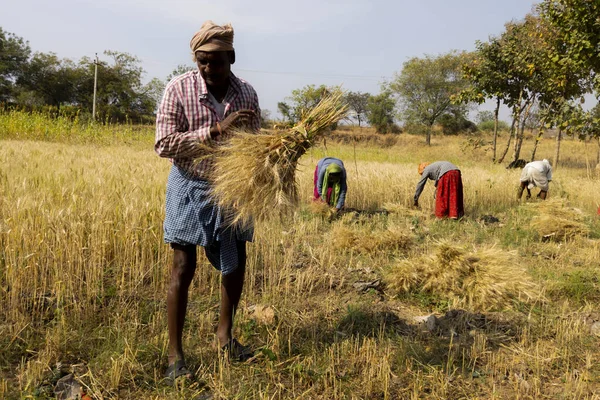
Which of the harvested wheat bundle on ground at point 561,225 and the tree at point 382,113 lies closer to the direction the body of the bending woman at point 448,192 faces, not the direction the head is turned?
the tree

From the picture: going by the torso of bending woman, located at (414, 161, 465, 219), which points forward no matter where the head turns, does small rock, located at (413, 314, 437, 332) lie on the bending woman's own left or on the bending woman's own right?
on the bending woman's own left

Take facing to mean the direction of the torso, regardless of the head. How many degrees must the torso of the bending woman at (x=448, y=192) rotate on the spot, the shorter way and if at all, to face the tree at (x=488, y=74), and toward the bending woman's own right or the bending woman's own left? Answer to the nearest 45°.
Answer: approximately 90° to the bending woman's own right

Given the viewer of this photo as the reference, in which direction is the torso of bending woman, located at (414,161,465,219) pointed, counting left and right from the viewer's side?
facing to the left of the viewer

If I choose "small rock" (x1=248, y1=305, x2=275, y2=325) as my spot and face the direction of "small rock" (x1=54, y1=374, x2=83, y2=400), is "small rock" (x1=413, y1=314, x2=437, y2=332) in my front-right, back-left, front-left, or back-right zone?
back-left

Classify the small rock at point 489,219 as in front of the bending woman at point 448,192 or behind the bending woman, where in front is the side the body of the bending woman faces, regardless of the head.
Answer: behind

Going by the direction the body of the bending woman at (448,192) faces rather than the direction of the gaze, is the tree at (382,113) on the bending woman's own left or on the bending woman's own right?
on the bending woman's own right

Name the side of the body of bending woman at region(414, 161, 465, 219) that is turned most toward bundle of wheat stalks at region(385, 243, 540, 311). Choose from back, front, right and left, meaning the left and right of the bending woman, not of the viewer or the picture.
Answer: left

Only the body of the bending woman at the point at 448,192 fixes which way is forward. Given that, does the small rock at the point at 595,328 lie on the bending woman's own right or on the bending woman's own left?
on the bending woman's own left
